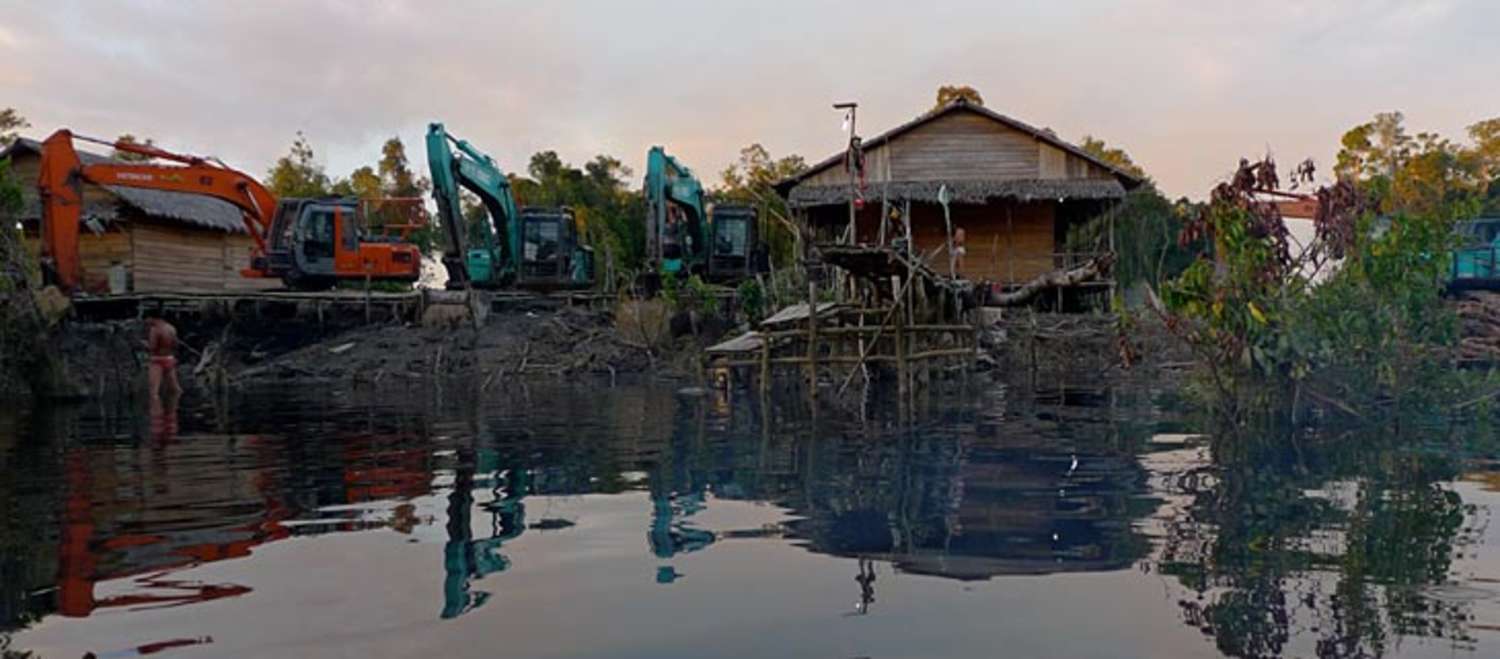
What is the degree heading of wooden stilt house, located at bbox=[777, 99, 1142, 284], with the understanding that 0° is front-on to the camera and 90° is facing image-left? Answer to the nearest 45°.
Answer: approximately 0°

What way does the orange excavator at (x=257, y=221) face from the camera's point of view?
to the viewer's left

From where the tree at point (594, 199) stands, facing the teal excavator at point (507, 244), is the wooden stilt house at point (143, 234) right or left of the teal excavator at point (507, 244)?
right

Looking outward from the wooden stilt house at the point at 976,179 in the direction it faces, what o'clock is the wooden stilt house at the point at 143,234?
the wooden stilt house at the point at 143,234 is roughly at 3 o'clock from the wooden stilt house at the point at 976,179.

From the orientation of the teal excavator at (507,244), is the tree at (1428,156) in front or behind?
behind

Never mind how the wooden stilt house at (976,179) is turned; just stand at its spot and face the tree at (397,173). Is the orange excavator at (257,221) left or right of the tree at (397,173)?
left

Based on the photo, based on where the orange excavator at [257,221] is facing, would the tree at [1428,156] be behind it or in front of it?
behind

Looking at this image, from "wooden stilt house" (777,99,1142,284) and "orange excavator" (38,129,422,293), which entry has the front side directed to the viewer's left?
the orange excavator

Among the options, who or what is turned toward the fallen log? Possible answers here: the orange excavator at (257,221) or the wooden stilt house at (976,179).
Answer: the wooden stilt house

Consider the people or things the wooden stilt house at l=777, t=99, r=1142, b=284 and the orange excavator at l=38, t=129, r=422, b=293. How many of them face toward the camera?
1
